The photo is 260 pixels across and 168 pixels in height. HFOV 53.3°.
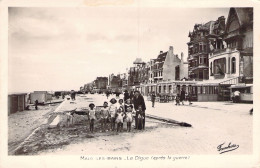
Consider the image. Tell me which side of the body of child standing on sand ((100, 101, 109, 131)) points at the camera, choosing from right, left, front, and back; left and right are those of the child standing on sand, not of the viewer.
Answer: front

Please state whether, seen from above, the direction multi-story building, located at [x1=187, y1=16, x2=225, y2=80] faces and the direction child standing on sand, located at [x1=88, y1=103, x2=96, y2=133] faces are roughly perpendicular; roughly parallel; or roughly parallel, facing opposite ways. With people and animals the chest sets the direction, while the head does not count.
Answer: roughly perpendicular

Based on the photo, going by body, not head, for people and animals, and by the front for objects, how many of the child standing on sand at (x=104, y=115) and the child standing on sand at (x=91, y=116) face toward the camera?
2

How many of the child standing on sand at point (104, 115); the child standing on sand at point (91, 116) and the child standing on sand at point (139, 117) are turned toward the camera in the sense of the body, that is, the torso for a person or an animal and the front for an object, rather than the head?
3

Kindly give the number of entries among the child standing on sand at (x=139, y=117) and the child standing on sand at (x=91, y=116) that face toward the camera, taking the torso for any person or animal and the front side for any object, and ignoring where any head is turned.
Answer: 2

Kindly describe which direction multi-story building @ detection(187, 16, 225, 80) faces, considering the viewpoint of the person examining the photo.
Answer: facing the viewer and to the left of the viewer

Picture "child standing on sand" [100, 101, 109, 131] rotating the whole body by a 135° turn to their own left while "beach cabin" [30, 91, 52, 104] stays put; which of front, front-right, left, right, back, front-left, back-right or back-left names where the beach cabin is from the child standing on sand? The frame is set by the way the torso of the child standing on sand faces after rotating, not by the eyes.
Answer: front-left

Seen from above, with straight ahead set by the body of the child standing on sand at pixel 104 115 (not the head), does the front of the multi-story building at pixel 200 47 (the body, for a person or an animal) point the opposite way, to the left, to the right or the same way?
to the right

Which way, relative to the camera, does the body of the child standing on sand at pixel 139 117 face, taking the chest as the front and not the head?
toward the camera

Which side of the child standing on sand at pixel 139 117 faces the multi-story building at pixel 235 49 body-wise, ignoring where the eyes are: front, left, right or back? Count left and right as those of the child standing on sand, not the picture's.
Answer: back
